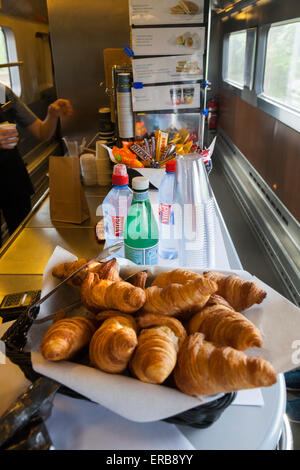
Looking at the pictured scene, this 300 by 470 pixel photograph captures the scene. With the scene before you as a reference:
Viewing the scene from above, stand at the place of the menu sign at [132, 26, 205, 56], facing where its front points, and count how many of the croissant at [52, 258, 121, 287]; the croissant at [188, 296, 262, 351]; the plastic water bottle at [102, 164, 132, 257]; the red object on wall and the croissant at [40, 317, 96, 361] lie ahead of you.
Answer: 4

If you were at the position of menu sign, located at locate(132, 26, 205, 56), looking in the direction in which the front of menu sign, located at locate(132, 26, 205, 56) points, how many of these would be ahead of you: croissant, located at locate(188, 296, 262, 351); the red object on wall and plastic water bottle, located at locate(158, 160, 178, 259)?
2

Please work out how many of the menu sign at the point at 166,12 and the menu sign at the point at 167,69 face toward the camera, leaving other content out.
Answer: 2

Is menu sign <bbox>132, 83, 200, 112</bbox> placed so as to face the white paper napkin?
yes

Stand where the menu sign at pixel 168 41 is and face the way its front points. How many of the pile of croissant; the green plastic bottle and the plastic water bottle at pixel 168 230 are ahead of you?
3

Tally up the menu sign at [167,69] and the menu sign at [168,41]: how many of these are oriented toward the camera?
2

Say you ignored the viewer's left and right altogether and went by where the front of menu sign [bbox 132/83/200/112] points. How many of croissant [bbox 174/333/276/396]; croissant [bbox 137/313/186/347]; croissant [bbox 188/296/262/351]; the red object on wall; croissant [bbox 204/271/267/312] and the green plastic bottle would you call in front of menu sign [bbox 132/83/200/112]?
5

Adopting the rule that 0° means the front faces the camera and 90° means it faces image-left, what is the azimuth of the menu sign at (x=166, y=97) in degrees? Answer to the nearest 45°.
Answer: approximately 0°

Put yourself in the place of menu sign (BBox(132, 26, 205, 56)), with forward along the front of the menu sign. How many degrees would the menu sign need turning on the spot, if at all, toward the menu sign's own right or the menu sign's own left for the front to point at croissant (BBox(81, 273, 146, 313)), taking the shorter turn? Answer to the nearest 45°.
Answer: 0° — it already faces it

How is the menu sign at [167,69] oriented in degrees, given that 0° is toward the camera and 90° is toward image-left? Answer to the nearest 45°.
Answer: approximately 0°
